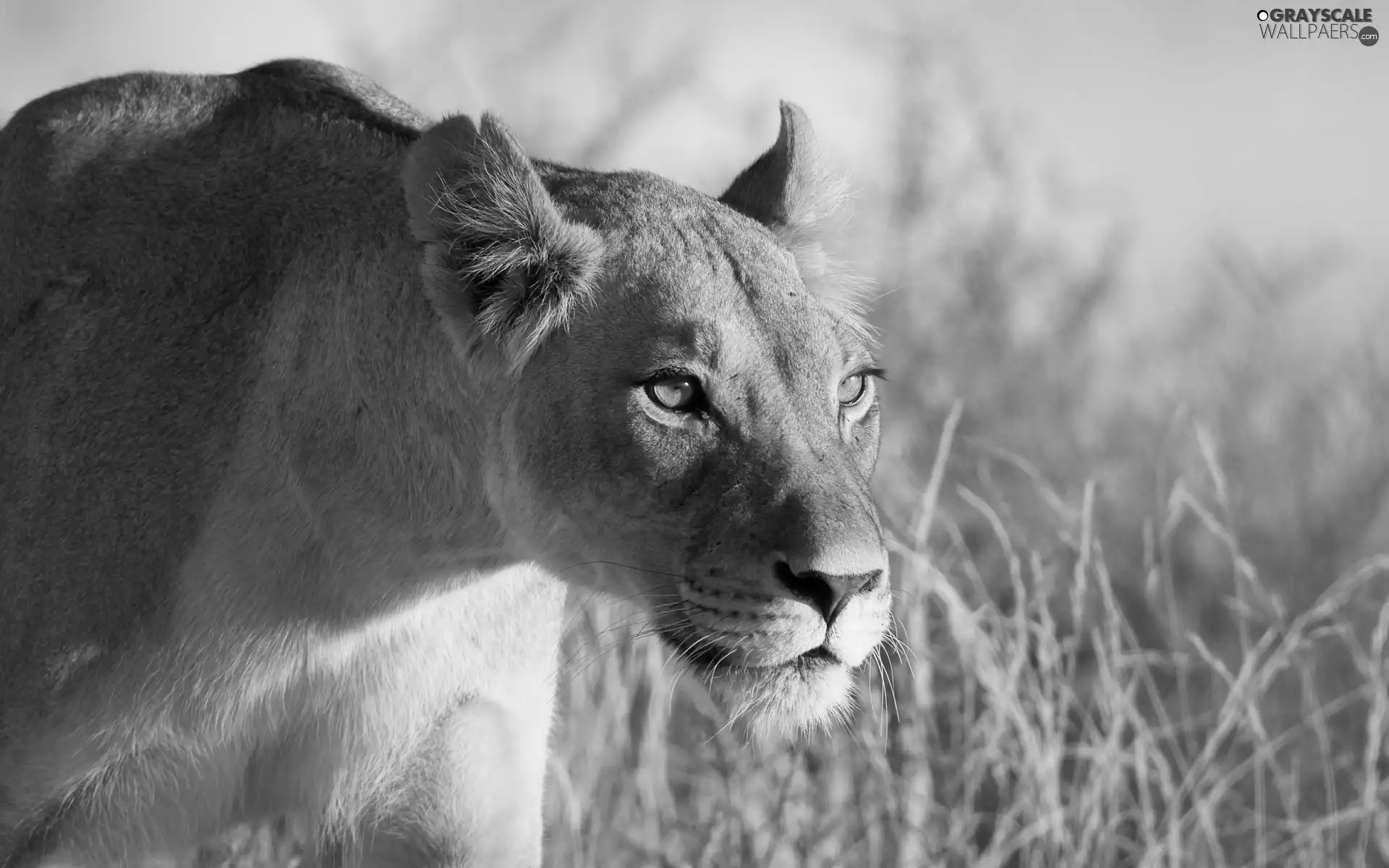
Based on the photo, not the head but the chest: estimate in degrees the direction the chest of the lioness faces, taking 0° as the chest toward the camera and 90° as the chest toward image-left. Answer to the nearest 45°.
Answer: approximately 315°
